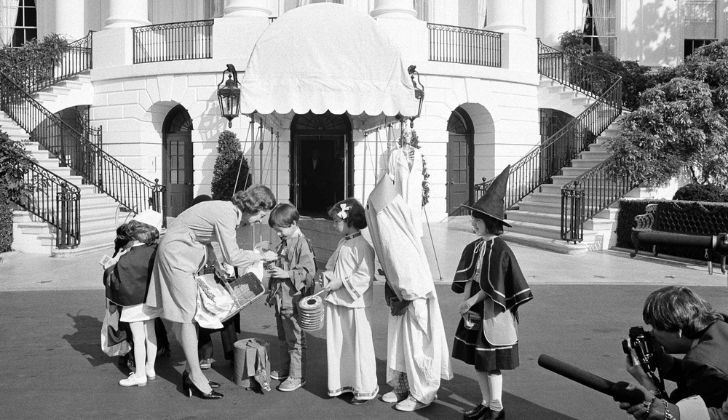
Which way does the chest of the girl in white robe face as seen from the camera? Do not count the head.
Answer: to the viewer's left

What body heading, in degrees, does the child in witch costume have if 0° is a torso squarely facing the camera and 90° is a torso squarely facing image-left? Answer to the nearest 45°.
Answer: approximately 45°

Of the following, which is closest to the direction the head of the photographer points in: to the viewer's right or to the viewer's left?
to the viewer's left

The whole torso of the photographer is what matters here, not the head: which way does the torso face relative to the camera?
to the viewer's left

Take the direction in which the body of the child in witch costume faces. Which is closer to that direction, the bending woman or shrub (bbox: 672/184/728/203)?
the bending woman

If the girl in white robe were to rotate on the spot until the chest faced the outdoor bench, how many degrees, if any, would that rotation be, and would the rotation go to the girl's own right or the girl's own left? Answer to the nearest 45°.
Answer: approximately 135° to the girl's own right

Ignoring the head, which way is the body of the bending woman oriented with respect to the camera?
to the viewer's right

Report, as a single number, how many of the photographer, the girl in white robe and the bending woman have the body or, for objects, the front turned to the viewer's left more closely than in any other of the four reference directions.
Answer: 2

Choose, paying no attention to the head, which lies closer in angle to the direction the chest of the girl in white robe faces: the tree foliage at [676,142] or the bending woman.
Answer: the bending woman

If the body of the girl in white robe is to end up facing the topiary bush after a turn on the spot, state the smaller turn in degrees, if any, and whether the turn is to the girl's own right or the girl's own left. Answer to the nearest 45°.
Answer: approximately 90° to the girl's own right

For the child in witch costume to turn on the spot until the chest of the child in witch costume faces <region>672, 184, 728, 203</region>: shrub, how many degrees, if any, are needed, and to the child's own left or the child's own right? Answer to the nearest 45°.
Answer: approximately 135° to the child's own right

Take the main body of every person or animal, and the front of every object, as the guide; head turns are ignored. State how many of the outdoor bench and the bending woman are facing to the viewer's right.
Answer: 1
